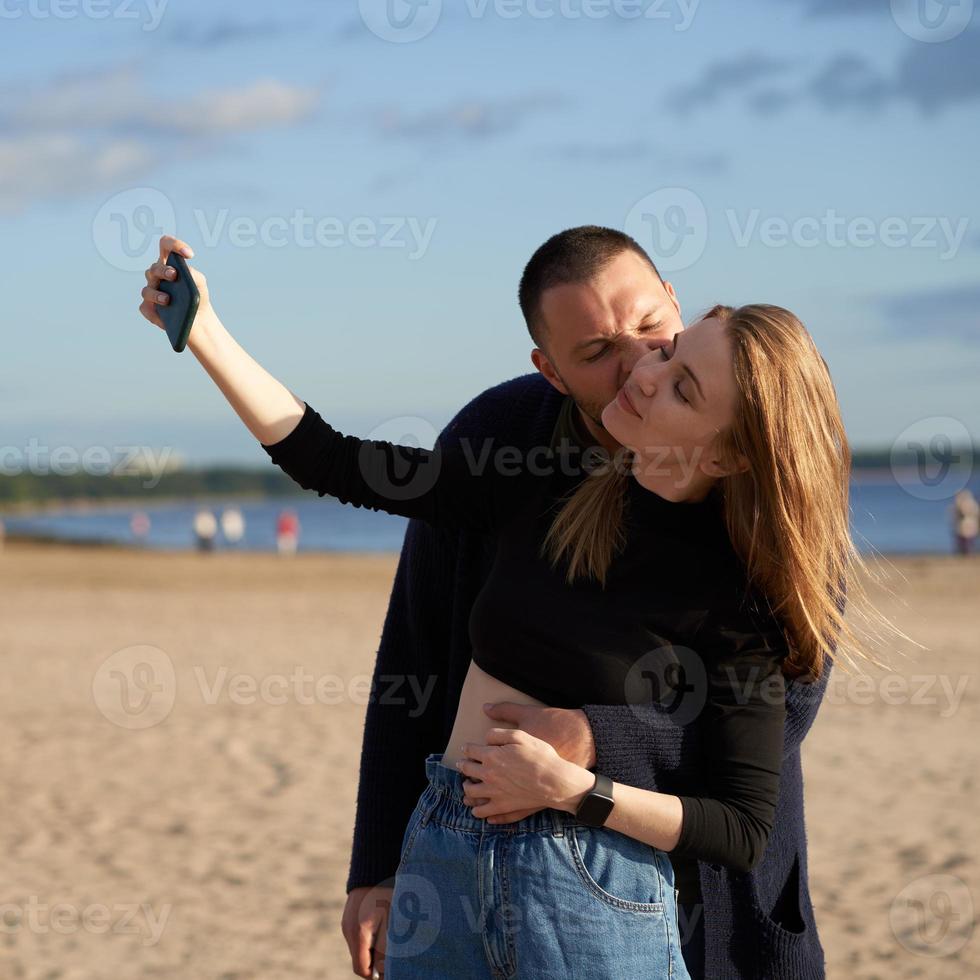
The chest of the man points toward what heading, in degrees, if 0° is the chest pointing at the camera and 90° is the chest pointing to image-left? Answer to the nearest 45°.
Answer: approximately 0°

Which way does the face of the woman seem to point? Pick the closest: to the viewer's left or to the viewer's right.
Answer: to the viewer's left

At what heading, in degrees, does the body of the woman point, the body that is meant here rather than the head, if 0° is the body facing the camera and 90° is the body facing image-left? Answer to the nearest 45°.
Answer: approximately 45°

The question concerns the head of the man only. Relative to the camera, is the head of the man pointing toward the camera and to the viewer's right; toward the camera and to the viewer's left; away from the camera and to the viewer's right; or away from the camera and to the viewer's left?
toward the camera and to the viewer's right

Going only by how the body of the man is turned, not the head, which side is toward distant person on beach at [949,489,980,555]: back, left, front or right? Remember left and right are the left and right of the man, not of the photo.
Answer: back

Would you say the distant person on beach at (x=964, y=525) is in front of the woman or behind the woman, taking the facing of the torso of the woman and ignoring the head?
behind
